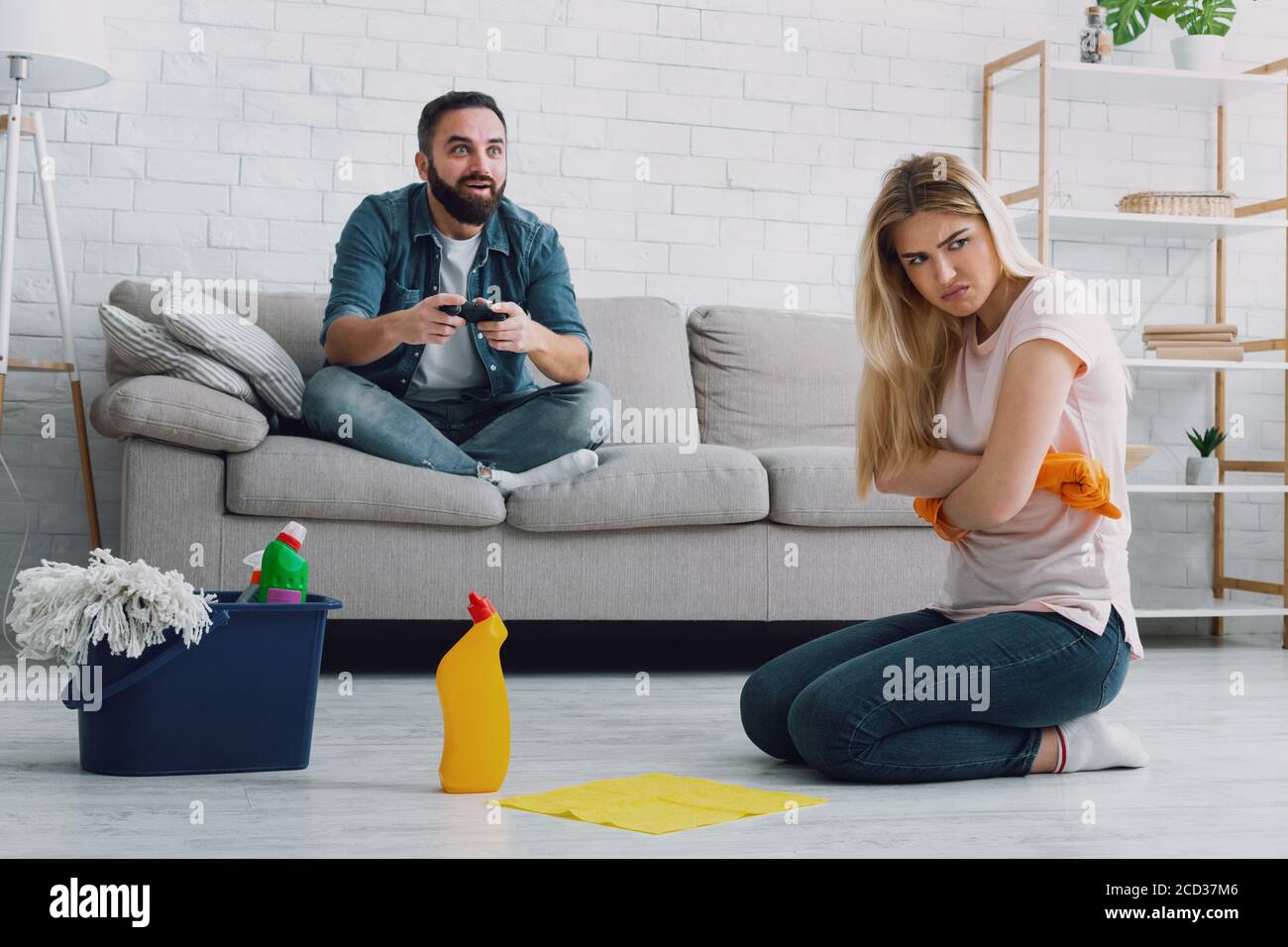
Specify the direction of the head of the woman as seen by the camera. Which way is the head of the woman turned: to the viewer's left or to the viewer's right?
to the viewer's left

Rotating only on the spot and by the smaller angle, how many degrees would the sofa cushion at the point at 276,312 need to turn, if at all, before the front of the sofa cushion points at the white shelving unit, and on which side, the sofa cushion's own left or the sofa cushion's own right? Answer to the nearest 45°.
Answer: approximately 90° to the sofa cushion's own left

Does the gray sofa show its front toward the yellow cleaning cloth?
yes

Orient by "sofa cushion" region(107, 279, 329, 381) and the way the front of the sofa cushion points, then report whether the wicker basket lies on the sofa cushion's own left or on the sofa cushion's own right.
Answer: on the sofa cushion's own left

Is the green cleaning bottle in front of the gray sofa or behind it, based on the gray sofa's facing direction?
in front

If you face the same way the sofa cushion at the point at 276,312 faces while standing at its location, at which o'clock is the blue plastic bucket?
The blue plastic bucket is roughly at 12 o'clock from the sofa cushion.

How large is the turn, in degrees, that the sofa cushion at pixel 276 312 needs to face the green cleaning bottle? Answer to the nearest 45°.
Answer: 0° — it already faces it

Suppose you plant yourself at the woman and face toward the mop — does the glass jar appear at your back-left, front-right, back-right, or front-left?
back-right

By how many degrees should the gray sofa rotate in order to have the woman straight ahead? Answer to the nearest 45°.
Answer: approximately 45° to its left

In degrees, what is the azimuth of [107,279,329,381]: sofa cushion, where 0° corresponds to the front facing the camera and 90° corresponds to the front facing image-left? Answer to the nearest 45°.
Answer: approximately 0°

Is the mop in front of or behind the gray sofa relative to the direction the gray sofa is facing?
in front

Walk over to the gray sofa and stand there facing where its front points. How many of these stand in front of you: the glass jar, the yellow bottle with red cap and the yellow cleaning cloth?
2
